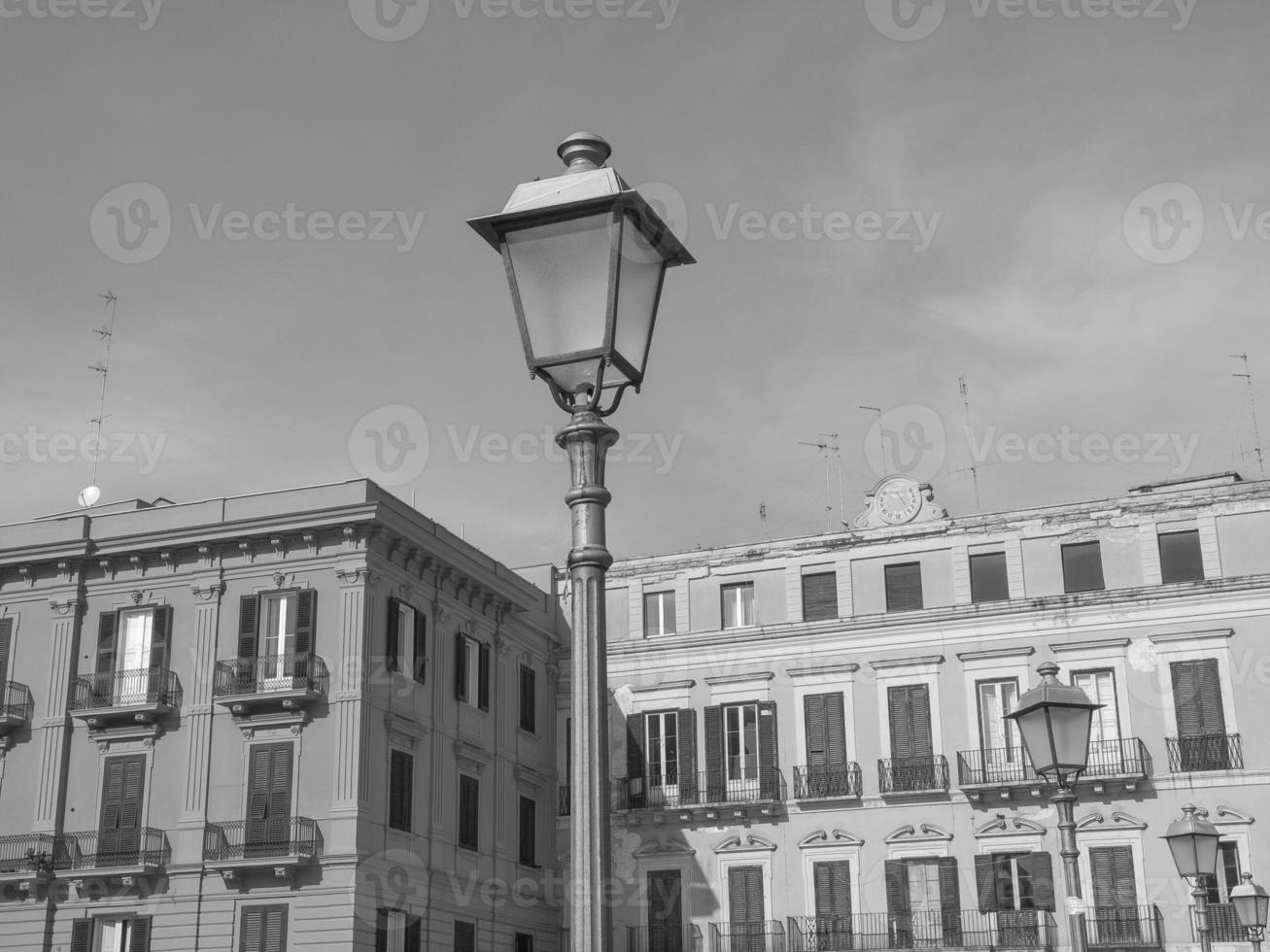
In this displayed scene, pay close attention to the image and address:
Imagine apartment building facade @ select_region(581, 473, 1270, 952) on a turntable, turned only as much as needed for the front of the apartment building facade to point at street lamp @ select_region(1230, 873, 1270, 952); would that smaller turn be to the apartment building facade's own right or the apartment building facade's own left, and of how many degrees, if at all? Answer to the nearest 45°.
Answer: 0° — it already faces it

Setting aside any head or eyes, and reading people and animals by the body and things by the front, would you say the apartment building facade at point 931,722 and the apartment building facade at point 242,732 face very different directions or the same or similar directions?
same or similar directions

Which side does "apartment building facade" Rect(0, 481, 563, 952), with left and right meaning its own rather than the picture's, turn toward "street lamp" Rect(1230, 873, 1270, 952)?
left

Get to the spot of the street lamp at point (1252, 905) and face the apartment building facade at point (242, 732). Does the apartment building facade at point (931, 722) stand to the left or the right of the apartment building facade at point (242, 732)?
right

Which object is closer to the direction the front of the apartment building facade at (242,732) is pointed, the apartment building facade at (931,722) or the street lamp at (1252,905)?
the street lamp

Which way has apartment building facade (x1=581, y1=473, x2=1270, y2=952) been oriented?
toward the camera

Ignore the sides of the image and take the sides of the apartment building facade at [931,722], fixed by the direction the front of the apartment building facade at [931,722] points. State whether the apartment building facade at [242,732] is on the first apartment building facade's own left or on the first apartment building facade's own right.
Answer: on the first apartment building facade's own right

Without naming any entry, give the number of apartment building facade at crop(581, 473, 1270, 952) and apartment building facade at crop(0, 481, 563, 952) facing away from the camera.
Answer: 0

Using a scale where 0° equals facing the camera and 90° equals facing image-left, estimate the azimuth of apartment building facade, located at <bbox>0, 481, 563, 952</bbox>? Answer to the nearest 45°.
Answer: approximately 45°
